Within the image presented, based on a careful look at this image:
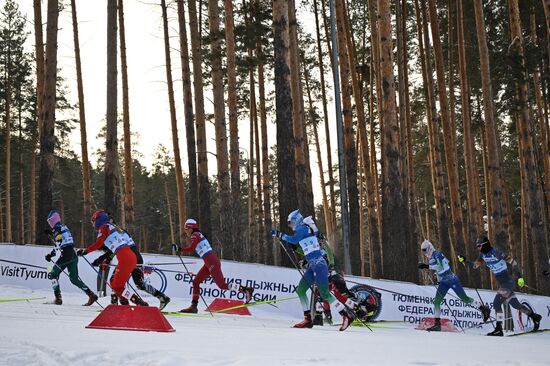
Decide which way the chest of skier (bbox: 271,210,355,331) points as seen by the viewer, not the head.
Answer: to the viewer's left

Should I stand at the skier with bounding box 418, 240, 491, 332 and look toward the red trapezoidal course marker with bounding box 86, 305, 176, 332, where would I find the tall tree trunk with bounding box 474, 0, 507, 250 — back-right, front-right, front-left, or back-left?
back-right

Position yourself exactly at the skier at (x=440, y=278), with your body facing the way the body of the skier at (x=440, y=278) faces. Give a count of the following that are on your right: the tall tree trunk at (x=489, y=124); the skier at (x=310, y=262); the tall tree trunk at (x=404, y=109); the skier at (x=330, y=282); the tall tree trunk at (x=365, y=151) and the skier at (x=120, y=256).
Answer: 3

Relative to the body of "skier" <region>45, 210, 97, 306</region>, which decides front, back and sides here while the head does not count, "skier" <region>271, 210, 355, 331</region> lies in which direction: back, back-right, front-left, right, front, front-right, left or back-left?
back-left

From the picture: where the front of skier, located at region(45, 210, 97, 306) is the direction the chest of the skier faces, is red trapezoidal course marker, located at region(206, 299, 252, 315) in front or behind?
behind

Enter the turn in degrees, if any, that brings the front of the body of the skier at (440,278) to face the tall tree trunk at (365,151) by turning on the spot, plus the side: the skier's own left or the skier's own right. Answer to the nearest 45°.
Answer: approximately 90° to the skier's own right
